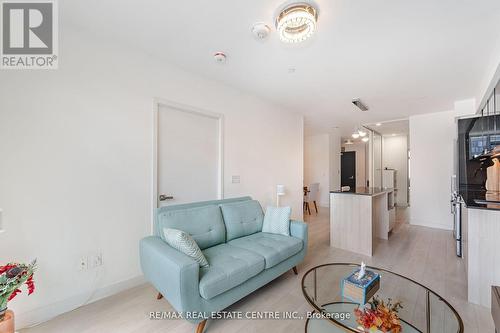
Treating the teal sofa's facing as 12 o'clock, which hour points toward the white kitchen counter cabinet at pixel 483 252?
The white kitchen counter cabinet is roughly at 11 o'clock from the teal sofa.

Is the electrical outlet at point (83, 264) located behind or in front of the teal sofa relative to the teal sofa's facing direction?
behind

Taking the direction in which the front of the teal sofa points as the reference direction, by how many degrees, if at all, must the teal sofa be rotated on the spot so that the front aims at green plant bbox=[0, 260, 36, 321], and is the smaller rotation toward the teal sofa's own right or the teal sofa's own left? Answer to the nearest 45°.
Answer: approximately 90° to the teal sofa's own right

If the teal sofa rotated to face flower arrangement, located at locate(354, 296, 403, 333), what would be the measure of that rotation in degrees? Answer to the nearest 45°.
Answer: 0° — it already faces it

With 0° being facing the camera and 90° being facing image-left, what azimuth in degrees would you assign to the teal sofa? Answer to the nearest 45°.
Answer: approximately 315°

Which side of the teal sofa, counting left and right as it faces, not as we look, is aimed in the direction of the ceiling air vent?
left

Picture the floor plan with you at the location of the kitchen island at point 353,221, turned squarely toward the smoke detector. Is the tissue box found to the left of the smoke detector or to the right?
left

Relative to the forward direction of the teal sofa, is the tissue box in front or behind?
in front
